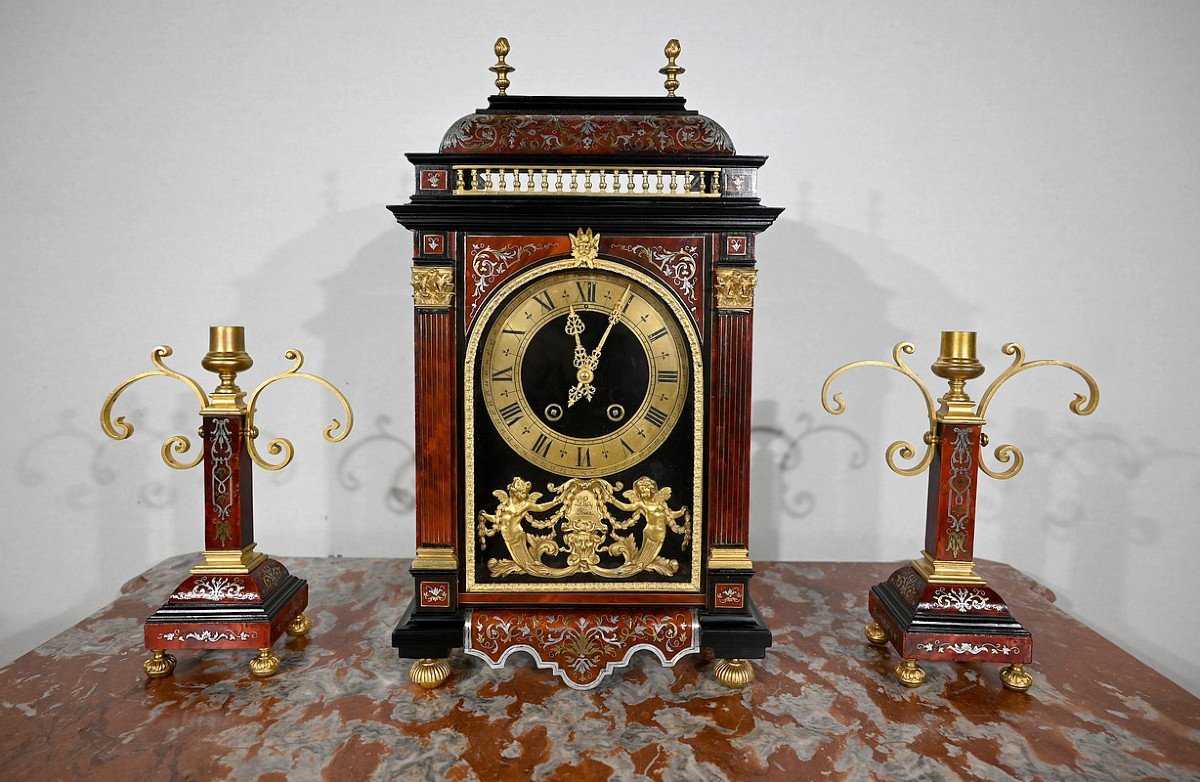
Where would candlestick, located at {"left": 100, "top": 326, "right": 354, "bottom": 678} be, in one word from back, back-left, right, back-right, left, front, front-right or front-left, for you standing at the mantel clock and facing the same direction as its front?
right

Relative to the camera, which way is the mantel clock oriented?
toward the camera
